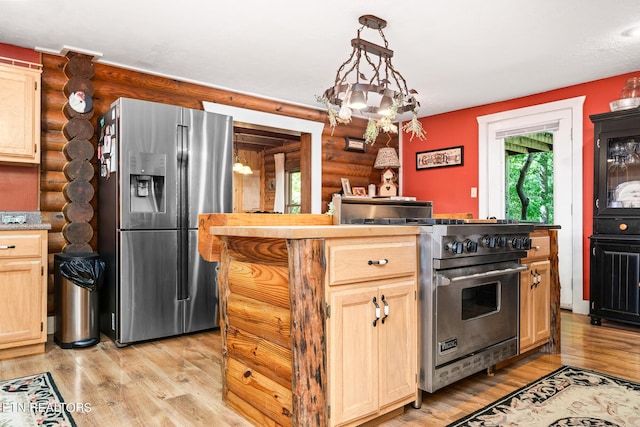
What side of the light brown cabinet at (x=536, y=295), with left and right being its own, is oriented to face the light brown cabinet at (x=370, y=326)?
right

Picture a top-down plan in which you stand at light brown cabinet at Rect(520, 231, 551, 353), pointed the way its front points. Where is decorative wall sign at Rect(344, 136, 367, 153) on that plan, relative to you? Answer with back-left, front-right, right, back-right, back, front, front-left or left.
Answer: back

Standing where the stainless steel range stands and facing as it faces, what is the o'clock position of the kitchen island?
The kitchen island is roughly at 3 o'clock from the stainless steel range.

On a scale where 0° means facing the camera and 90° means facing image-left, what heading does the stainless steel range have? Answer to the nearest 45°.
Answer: approximately 315°

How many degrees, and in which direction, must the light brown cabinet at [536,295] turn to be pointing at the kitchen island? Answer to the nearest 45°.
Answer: approximately 90° to its right

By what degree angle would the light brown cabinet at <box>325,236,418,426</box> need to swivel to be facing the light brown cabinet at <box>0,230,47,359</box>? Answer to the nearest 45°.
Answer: approximately 135° to its right
